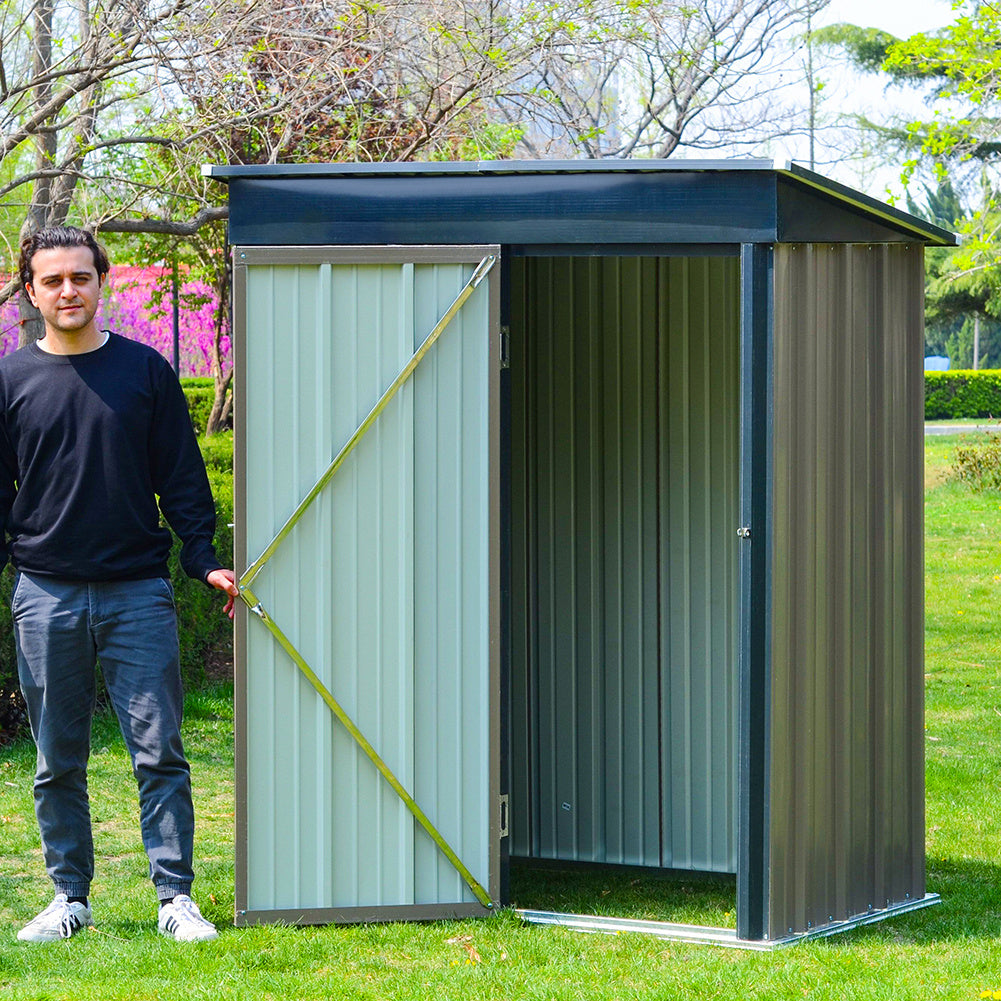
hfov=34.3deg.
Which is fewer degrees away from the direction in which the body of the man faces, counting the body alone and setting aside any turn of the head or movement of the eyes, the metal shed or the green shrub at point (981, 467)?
the metal shed

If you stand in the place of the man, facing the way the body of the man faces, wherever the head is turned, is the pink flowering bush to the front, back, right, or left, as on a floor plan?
back

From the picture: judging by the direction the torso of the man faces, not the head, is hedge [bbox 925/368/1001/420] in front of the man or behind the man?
behind

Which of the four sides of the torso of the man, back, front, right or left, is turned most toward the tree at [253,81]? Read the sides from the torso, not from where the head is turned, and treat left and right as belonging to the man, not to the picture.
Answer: back

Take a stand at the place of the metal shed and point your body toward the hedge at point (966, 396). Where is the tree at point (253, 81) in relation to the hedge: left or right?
left

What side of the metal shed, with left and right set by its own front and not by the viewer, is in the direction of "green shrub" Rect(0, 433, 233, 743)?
right

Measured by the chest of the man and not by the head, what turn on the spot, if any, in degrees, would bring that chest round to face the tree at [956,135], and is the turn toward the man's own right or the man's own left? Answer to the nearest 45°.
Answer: approximately 135° to the man's own left

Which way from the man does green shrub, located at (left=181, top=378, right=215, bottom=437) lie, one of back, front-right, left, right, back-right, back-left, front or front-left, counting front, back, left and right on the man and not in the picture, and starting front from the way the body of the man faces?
back

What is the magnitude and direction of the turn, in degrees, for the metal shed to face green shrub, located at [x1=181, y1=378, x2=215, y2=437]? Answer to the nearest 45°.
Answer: approximately 135° to its right

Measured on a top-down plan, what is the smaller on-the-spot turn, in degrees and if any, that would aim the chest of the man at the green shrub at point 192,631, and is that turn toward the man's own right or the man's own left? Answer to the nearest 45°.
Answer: approximately 180°

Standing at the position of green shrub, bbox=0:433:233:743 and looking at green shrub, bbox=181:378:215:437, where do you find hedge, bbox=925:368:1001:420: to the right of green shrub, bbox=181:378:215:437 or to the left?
right

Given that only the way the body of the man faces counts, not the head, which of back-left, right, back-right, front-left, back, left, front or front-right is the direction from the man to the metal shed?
left
